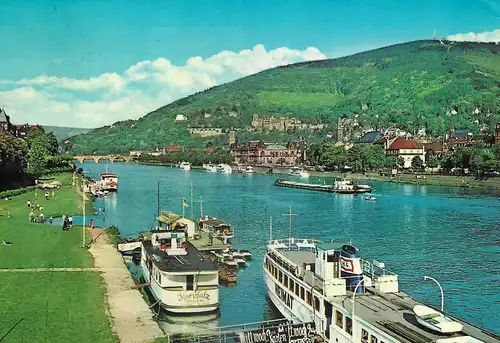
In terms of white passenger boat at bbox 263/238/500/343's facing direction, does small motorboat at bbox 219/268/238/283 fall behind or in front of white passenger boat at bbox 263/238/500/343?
in front

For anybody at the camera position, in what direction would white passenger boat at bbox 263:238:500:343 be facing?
facing away from the viewer and to the left of the viewer
